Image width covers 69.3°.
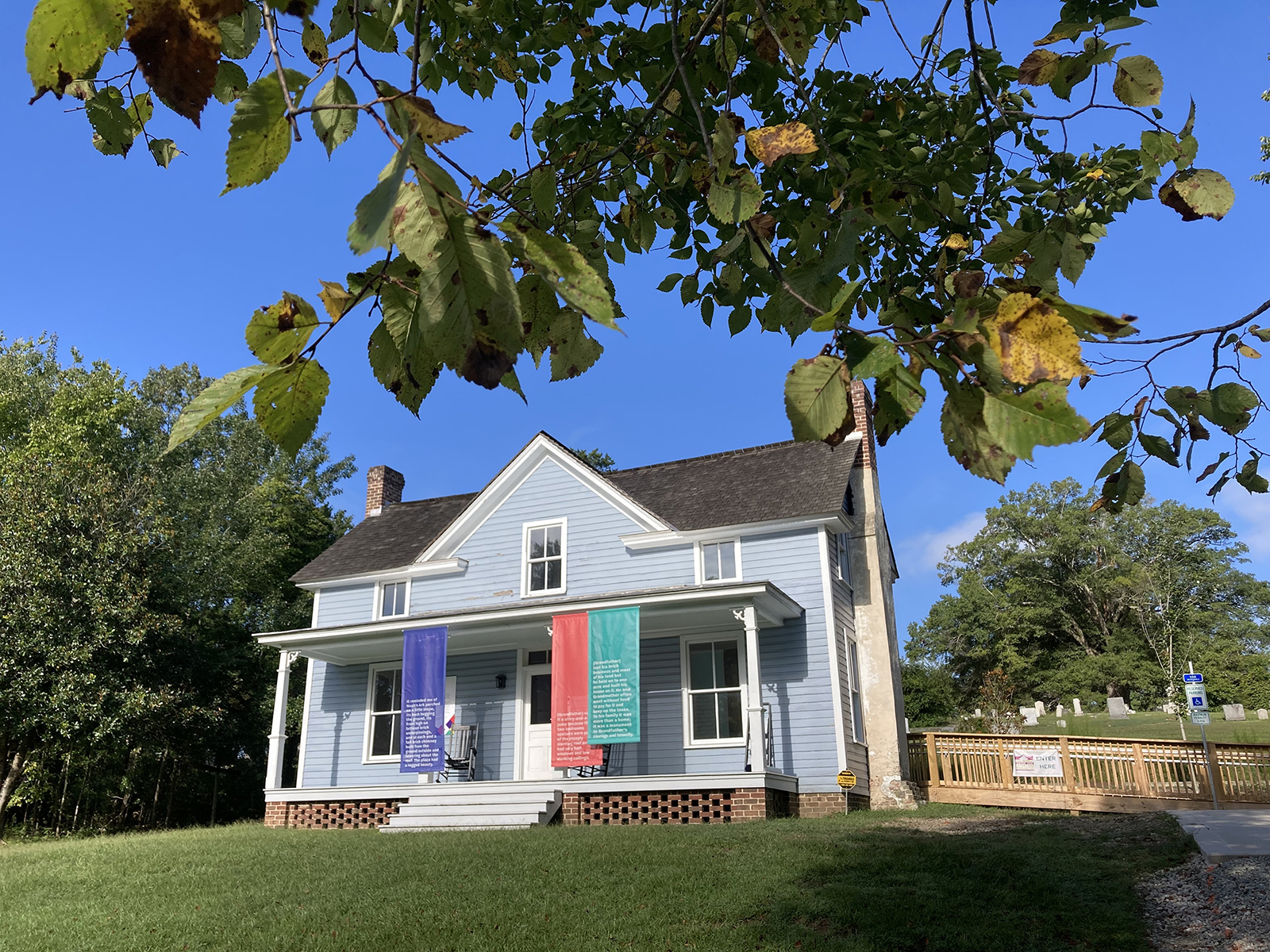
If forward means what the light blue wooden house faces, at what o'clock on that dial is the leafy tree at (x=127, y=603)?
The leafy tree is roughly at 4 o'clock from the light blue wooden house.

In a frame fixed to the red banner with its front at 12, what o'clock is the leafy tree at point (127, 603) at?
The leafy tree is roughly at 4 o'clock from the red banner.

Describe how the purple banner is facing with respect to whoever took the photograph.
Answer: facing the viewer

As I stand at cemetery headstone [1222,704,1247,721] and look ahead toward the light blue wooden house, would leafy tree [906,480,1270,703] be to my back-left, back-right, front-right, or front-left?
back-right

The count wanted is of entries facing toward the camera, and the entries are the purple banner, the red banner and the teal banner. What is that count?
3

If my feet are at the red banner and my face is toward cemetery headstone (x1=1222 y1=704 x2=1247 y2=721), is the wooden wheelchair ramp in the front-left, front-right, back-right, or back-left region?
front-right

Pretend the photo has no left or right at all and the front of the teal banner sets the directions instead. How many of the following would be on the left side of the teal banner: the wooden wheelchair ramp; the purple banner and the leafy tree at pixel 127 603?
1

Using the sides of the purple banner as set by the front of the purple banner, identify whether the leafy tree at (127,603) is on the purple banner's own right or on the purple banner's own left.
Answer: on the purple banner's own right

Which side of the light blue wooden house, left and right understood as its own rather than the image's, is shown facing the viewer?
front

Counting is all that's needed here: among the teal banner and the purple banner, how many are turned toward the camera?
2

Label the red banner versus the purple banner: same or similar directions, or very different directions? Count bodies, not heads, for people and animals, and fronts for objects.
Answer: same or similar directions

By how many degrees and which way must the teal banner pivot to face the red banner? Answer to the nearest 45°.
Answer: approximately 135° to its right

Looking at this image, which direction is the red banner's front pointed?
toward the camera

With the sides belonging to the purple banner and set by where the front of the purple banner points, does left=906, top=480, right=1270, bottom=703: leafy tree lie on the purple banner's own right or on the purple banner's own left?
on the purple banner's own left

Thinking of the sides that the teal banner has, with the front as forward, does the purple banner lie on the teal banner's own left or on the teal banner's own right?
on the teal banner's own right

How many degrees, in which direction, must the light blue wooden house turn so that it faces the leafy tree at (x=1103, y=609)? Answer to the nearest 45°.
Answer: approximately 135° to its left
